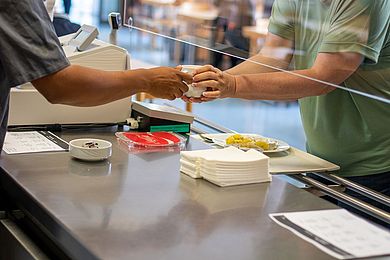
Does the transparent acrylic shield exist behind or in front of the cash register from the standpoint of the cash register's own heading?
behind
